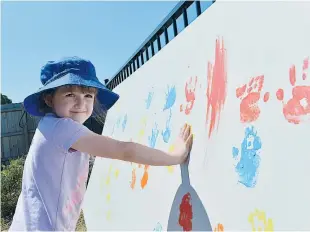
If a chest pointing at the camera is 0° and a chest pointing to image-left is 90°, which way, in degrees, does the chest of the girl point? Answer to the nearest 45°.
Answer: approximately 270°

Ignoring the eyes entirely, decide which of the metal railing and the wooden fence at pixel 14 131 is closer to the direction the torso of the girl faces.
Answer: the metal railing

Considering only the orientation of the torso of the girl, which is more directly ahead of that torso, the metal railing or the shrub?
the metal railing
